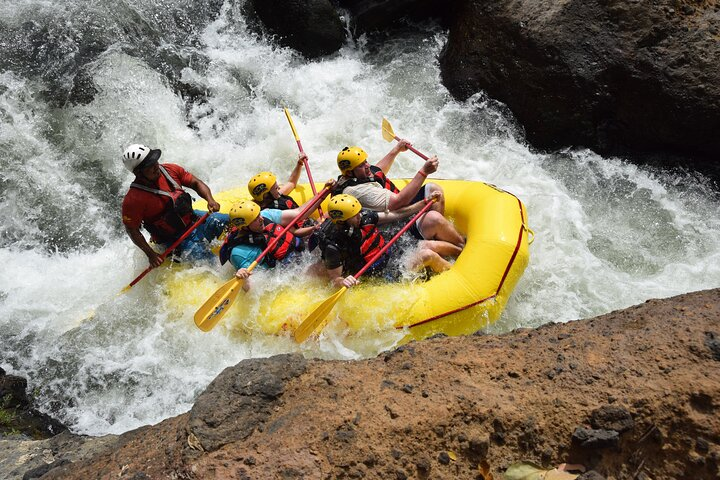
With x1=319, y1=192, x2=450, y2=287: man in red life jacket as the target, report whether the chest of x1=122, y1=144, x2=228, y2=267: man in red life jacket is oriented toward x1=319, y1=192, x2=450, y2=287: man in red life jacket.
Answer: yes

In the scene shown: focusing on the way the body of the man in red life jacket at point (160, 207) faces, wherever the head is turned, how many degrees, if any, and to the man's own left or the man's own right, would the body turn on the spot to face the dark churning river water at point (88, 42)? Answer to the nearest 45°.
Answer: approximately 135° to the man's own left

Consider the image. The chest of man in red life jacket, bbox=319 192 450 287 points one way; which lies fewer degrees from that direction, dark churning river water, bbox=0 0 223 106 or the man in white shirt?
the man in white shirt

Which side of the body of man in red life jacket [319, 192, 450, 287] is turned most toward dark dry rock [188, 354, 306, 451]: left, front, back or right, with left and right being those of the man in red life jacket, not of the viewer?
right

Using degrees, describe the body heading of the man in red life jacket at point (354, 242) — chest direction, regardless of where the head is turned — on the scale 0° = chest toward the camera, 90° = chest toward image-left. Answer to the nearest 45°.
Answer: approximately 270°
